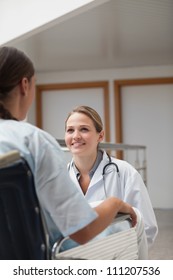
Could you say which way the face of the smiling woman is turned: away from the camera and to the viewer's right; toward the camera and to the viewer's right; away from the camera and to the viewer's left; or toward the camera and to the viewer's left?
toward the camera and to the viewer's left

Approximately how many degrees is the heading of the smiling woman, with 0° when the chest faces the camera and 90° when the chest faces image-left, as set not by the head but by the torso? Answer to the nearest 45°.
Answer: approximately 45°
